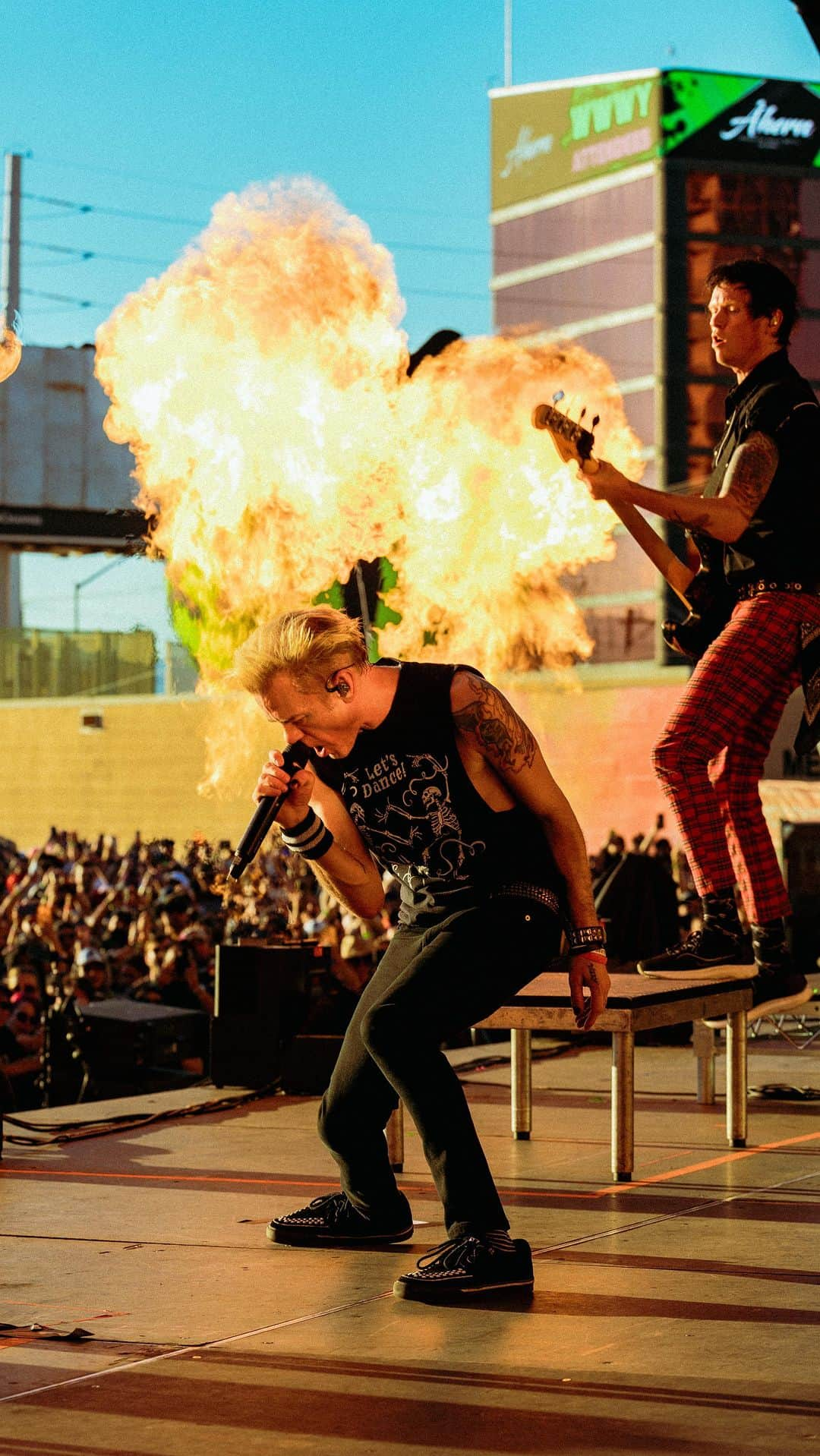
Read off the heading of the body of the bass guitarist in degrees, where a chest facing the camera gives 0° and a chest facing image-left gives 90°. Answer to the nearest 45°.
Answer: approximately 90°

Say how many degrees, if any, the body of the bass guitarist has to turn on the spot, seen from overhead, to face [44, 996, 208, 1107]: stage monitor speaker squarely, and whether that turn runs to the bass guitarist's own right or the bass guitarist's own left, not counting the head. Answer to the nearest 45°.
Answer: approximately 45° to the bass guitarist's own right

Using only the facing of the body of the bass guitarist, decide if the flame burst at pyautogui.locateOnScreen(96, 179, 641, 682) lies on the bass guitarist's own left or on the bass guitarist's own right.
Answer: on the bass guitarist's own right

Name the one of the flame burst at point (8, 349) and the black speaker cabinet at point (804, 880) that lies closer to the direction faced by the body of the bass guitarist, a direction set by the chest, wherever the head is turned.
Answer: the flame burst

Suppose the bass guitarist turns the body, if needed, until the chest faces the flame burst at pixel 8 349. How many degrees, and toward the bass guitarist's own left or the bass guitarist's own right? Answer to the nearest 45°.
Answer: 0° — they already face it

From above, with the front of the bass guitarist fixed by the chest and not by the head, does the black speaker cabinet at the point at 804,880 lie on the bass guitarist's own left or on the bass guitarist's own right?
on the bass guitarist's own right
